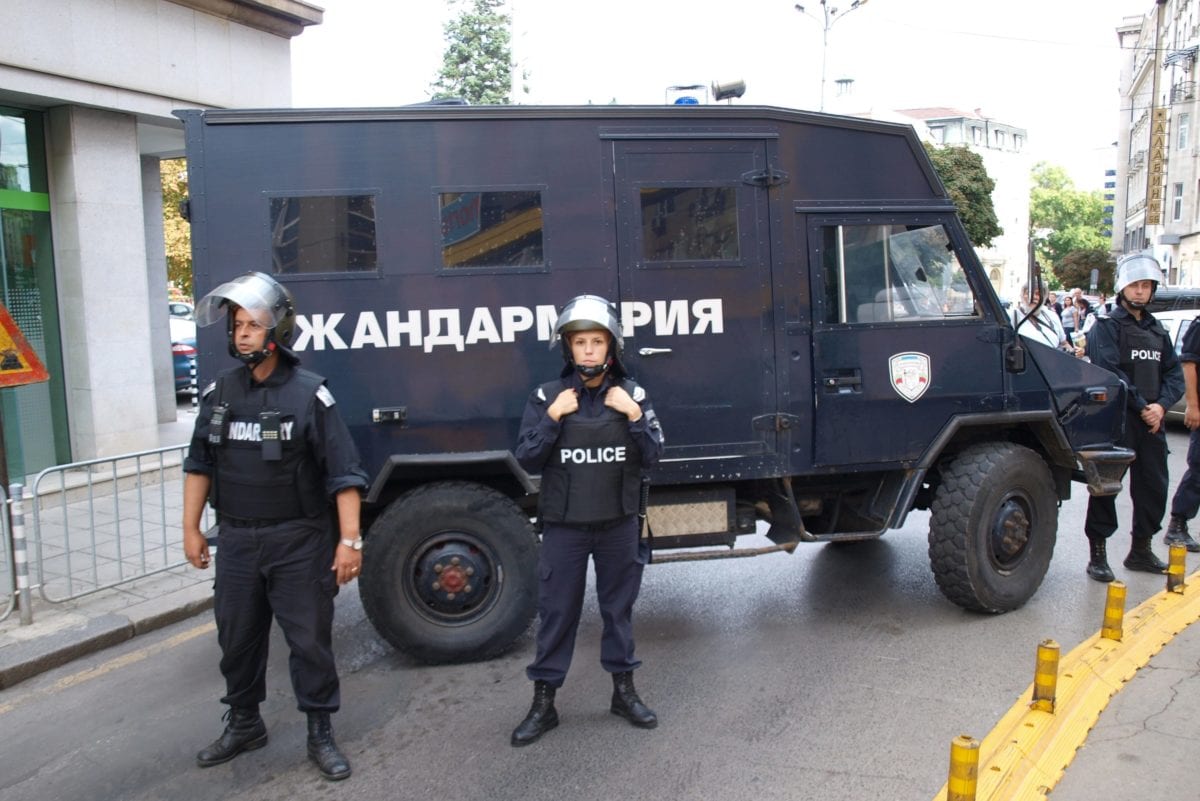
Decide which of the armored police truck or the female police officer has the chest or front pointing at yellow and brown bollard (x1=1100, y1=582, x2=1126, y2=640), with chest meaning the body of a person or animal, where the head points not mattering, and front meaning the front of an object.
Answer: the armored police truck

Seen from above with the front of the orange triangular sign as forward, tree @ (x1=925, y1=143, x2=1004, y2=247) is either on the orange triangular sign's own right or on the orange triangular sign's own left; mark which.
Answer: on the orange triangular sign's own left

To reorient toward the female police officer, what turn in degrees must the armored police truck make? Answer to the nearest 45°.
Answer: approximately 90° to its right

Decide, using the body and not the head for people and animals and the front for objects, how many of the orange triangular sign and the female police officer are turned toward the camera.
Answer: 2

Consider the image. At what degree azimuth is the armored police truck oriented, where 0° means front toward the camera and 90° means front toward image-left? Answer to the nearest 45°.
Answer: approximately 270°

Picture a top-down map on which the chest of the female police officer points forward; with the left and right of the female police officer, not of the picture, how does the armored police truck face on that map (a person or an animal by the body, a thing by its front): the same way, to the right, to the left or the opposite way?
to the left

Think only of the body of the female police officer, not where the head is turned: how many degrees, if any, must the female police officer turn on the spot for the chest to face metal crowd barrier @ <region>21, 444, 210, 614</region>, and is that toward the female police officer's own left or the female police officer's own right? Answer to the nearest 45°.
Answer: approximately 135° to the female police officer's own right

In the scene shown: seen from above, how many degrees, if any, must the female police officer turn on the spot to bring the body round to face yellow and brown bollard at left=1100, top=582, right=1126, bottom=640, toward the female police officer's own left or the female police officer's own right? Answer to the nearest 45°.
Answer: approximately 90° to the female police officer's own left

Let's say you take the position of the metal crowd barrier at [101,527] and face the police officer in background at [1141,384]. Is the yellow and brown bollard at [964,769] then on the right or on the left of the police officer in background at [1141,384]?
right

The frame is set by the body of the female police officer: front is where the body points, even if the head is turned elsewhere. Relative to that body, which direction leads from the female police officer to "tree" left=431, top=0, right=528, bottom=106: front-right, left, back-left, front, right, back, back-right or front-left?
back
